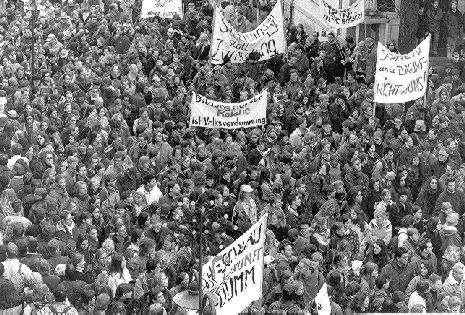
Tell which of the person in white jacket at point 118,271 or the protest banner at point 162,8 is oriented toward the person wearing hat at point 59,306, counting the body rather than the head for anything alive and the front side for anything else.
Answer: the protest banner

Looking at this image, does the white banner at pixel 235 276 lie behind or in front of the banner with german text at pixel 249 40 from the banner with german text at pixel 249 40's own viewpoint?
in front

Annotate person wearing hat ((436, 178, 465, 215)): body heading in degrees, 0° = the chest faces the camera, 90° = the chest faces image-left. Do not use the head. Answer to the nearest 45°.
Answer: approximately 45°

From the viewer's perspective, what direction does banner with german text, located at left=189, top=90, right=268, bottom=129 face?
toward the camera

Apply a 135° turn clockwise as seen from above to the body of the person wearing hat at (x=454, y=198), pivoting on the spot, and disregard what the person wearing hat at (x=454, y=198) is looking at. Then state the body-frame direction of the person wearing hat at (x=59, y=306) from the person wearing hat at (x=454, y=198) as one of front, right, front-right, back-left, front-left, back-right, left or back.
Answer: back-left

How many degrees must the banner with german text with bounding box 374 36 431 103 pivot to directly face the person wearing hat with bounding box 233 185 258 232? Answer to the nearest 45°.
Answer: approximately 45° to its right

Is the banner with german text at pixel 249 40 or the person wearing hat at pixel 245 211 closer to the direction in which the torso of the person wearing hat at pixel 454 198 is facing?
the person wearing hat
